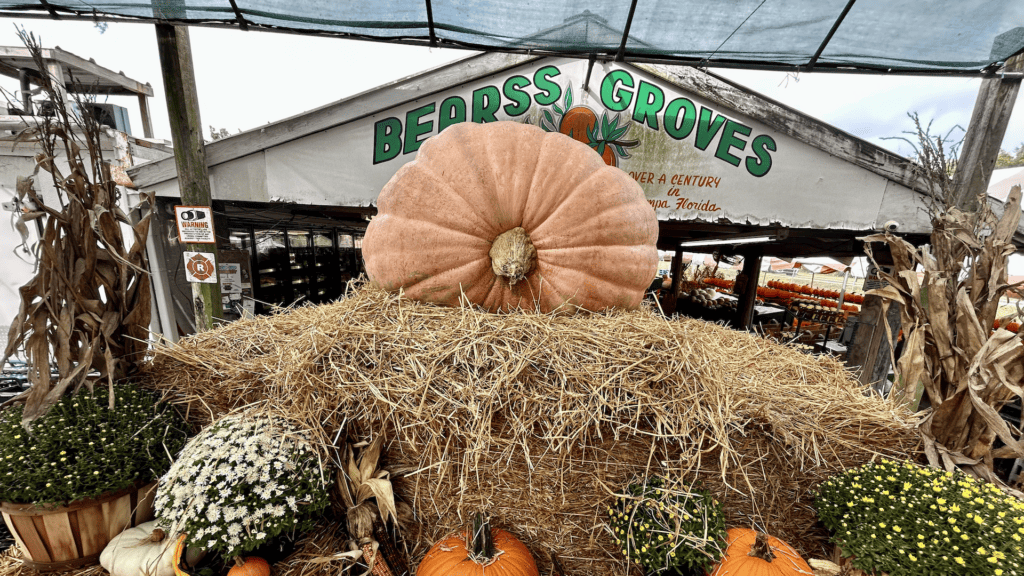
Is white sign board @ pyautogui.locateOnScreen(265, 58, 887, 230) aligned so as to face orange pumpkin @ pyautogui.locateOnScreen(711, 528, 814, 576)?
yes

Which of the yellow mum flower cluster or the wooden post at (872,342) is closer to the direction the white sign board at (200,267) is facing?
the yellow mum flower cluster

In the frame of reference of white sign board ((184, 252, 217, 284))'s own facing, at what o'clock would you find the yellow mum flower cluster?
The yellow mum flower cluster is roughly at 11 o'clock from the white sign board.

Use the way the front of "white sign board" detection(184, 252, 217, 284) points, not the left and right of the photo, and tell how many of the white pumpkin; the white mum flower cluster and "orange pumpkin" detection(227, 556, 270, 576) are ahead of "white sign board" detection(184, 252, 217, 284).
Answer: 3

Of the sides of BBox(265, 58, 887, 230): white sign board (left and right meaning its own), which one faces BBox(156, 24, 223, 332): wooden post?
right

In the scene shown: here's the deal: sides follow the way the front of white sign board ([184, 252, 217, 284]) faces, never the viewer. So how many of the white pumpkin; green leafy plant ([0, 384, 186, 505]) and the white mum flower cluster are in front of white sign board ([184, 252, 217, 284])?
3

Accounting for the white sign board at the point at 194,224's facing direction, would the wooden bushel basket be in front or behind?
in front

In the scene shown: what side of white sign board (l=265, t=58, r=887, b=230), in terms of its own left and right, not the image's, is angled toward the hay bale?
front

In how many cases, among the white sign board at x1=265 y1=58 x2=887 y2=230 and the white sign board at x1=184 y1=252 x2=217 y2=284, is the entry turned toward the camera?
2

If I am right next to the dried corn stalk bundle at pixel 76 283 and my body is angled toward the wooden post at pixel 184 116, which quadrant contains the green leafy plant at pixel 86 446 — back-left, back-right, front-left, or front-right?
back-right

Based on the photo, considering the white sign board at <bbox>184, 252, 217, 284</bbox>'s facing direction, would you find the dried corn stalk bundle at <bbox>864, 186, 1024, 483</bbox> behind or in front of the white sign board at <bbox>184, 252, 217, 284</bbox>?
in front
